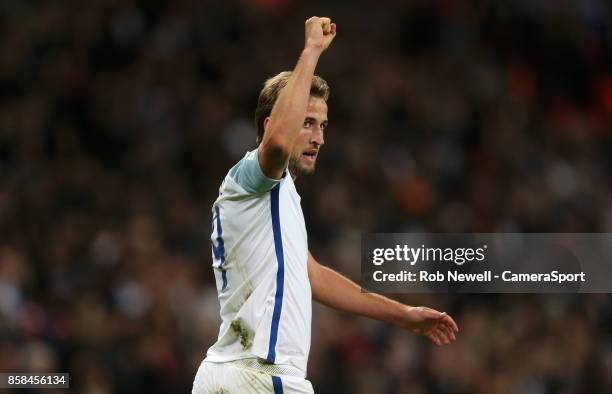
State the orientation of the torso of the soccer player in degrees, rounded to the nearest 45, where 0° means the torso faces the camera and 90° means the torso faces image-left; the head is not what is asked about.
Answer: approximately 270°
